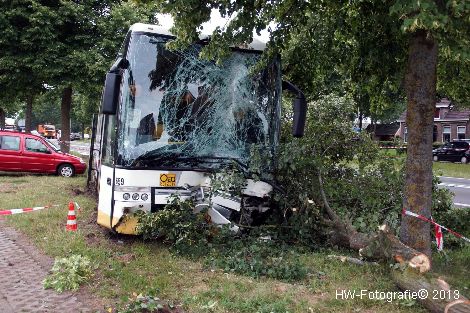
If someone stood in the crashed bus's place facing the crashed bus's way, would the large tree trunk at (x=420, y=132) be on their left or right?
on their left

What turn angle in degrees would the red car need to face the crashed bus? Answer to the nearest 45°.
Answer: approximately 90° to its right

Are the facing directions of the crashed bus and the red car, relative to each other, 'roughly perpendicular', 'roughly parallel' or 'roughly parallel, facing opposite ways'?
roughly perpendicular

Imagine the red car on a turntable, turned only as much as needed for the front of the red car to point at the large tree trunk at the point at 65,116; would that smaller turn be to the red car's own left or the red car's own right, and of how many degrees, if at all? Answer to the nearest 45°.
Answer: approximately 90° to the red car's own left

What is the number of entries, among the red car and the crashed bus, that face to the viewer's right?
1

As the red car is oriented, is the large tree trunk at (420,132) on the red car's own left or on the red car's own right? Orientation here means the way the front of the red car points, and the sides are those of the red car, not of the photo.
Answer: on the red car's own right

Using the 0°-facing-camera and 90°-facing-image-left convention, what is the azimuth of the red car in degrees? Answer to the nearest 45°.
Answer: approximately 270°

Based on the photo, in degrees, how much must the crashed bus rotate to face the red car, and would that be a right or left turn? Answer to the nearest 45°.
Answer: approximately 135° to its right

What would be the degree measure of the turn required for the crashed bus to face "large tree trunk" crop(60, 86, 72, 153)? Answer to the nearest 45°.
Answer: approximately 180°

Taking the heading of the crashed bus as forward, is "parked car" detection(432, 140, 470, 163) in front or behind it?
behind
